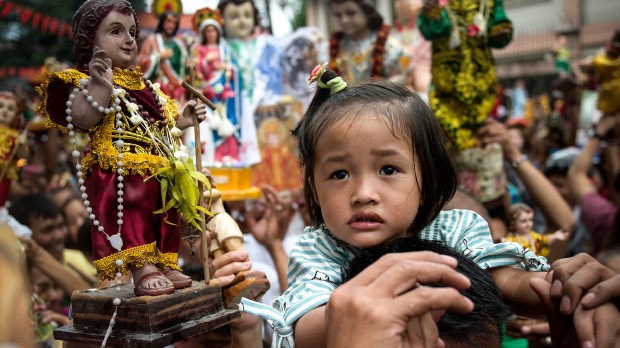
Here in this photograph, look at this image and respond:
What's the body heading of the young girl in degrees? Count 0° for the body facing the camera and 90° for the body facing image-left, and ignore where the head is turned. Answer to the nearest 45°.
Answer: approximately 0°

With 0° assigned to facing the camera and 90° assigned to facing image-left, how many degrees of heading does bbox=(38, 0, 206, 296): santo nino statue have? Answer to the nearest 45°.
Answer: approximately 315°

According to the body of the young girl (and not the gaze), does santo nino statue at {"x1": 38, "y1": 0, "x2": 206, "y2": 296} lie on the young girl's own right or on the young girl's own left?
on the young girl's own right
